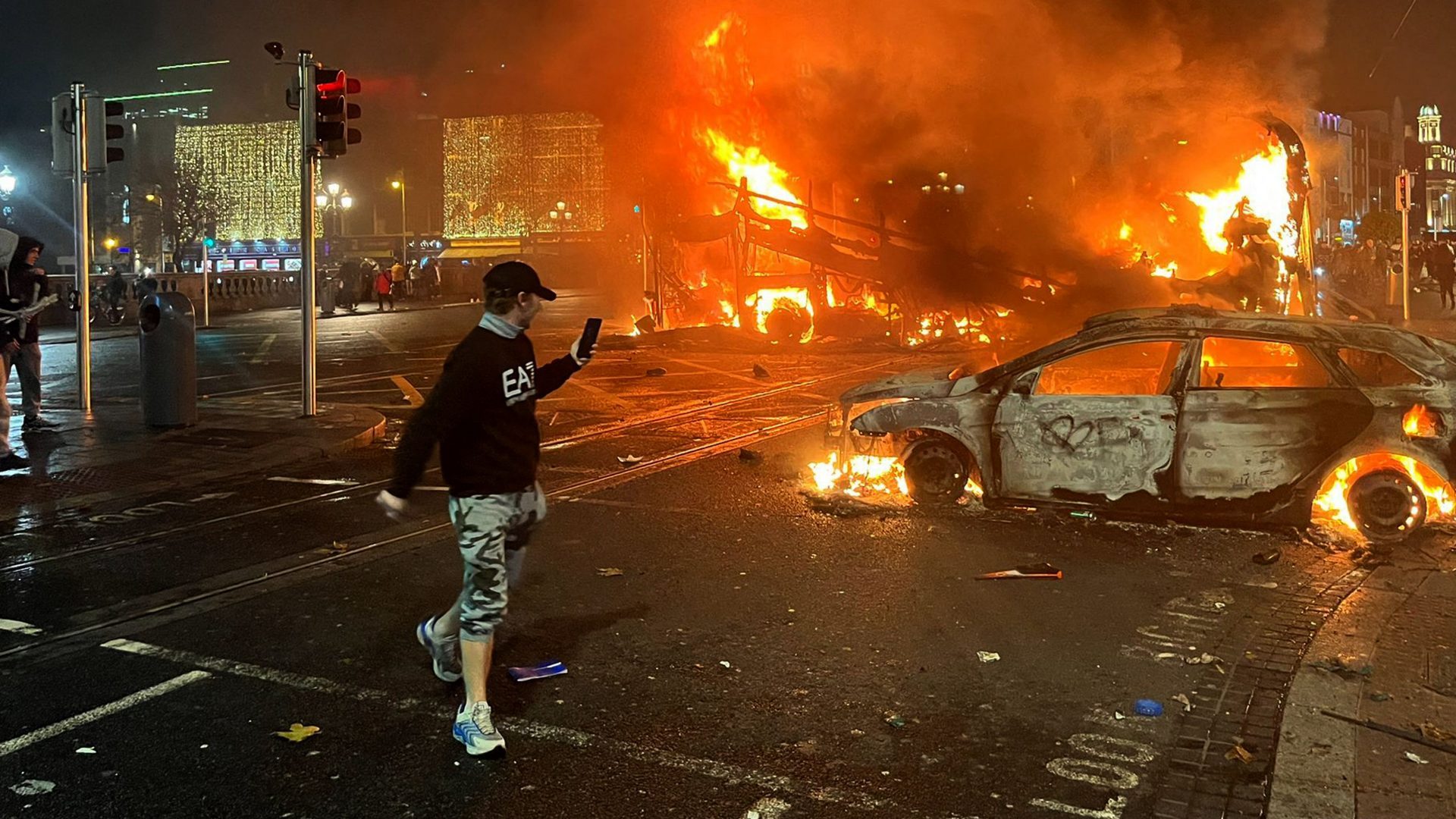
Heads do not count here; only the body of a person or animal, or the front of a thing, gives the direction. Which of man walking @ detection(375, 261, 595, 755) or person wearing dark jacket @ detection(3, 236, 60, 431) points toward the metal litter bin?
the person wearing dark jacket

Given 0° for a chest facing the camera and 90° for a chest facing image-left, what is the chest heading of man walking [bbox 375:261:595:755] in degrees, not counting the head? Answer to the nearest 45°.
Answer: approximately 315°

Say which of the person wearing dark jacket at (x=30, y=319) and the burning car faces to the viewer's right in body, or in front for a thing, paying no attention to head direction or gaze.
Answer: the person wearing dark jacket

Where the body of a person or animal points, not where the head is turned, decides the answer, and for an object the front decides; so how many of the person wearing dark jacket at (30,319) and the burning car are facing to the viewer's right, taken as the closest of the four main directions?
1

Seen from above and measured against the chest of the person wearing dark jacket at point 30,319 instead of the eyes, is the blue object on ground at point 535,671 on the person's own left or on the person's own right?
on the person's own right

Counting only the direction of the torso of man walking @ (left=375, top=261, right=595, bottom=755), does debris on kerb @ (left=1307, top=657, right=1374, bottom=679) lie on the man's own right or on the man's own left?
on the man's own left

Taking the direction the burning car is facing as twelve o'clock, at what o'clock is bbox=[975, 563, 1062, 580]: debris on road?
The debris on road is roughly at 10 o'clock from the burning car.

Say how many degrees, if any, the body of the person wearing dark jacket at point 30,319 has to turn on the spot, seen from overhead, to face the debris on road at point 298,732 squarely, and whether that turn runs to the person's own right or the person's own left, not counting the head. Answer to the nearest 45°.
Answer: approximately 90° to the person's own right

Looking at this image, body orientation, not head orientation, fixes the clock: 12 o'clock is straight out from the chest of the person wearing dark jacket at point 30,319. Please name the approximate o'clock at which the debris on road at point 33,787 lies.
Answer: The debris on road is roughly at 3 o'clock from the person wearing dark jacket.

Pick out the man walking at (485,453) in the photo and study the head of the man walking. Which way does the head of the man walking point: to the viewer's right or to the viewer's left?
to the viewer's right

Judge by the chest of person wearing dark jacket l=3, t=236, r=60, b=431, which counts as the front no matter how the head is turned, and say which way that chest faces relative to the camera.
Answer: to the viewer's right

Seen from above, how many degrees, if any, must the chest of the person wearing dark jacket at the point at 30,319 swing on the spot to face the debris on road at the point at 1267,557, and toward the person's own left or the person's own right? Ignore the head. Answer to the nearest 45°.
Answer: approximately 45° to the person's own right

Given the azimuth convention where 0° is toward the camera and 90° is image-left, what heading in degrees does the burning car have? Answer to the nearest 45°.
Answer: approximately 90°
